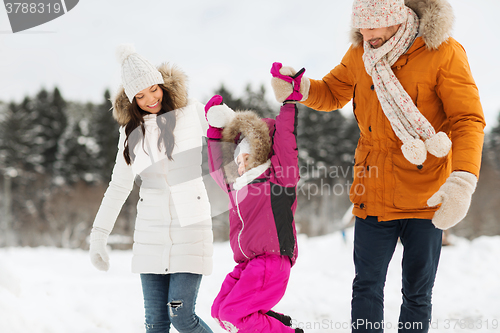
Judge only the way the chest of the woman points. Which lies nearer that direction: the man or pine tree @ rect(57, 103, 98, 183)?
the man

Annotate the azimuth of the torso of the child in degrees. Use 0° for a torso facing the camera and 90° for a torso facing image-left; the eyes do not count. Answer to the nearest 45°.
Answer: approximately 45°

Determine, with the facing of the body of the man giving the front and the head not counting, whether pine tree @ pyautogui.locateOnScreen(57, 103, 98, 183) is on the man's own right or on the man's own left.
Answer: on the man's own right

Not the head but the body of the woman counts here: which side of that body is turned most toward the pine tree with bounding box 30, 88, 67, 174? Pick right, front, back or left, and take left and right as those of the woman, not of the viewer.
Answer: back

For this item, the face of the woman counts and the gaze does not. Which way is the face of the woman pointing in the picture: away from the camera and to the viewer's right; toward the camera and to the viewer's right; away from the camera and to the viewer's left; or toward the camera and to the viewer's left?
toward the camera and to the viewer's right

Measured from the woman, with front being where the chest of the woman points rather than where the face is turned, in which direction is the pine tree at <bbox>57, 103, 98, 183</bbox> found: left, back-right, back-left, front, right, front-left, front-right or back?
back

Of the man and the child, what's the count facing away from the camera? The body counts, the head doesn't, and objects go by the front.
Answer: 0

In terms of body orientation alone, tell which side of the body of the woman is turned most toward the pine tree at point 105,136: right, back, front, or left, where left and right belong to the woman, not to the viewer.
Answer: back

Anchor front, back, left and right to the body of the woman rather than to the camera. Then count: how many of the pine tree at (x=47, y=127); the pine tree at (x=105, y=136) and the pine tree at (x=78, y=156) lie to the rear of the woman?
3

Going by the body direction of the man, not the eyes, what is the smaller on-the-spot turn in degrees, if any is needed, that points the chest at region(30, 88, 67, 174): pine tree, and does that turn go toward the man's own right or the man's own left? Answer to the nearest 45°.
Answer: approximately 90° to the man's own right

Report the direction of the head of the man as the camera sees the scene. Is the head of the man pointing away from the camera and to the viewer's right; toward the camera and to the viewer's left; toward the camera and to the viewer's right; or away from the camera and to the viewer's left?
toward the camera and to the viewer's left
